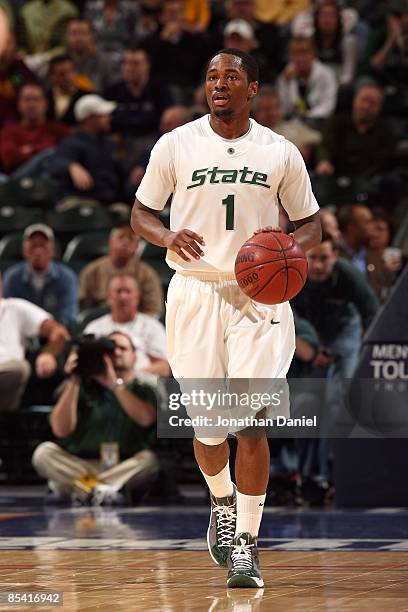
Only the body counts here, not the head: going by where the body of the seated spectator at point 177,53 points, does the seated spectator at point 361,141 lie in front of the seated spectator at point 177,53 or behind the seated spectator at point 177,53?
in front

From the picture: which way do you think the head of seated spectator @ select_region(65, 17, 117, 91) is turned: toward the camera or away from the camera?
toward the camera

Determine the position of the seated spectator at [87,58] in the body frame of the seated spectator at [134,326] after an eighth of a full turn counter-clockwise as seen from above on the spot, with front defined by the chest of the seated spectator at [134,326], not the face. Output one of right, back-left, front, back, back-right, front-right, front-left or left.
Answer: back-left

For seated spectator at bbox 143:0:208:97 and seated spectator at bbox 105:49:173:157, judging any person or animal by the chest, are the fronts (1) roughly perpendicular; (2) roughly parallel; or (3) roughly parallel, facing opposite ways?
roughly parallel

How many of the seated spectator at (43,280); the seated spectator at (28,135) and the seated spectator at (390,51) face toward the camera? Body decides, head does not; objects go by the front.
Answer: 3

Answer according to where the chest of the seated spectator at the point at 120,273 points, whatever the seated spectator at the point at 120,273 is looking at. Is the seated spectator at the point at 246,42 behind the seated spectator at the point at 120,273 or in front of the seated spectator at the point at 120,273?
behind

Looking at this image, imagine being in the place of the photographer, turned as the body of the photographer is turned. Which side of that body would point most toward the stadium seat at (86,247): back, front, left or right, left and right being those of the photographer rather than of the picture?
back

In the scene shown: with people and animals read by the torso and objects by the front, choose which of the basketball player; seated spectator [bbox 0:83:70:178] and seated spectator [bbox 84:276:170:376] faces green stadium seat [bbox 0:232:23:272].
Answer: seated spectator [bbox 0:83:70:178]

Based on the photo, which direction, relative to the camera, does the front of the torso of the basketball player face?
toward the camera

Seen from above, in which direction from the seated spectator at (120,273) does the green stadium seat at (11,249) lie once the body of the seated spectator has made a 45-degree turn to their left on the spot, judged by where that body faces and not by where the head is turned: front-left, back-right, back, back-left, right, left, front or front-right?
back

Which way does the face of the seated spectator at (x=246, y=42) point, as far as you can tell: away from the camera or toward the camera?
toward the camera

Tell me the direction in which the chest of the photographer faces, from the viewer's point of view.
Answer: toward the camera

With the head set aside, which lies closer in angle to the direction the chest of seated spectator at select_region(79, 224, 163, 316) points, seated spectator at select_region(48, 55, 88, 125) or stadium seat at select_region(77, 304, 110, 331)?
the stadium seat

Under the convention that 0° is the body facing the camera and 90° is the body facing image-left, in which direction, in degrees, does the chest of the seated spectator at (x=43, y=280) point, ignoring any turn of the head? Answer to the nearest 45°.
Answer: approximately 0°
